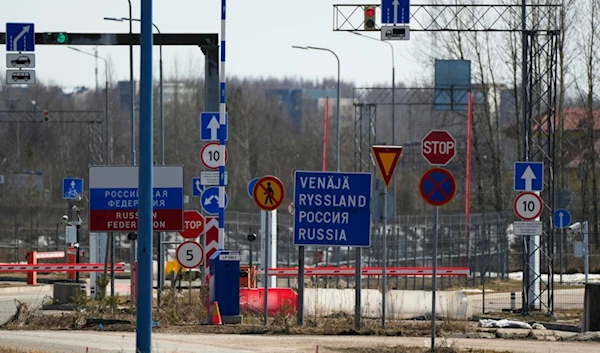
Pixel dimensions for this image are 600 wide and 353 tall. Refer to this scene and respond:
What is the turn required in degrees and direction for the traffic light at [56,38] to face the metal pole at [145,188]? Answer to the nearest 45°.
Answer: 0° — it already faces it

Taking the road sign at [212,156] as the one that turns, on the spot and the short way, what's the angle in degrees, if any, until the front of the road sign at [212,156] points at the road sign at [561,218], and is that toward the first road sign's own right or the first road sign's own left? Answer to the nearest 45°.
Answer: approximately 135° to the first road sign's own left

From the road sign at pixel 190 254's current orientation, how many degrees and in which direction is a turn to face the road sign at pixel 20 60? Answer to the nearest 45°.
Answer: approximately 135° to its right

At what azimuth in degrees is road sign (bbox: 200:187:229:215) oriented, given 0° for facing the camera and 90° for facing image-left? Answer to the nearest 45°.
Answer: approximately 0°
